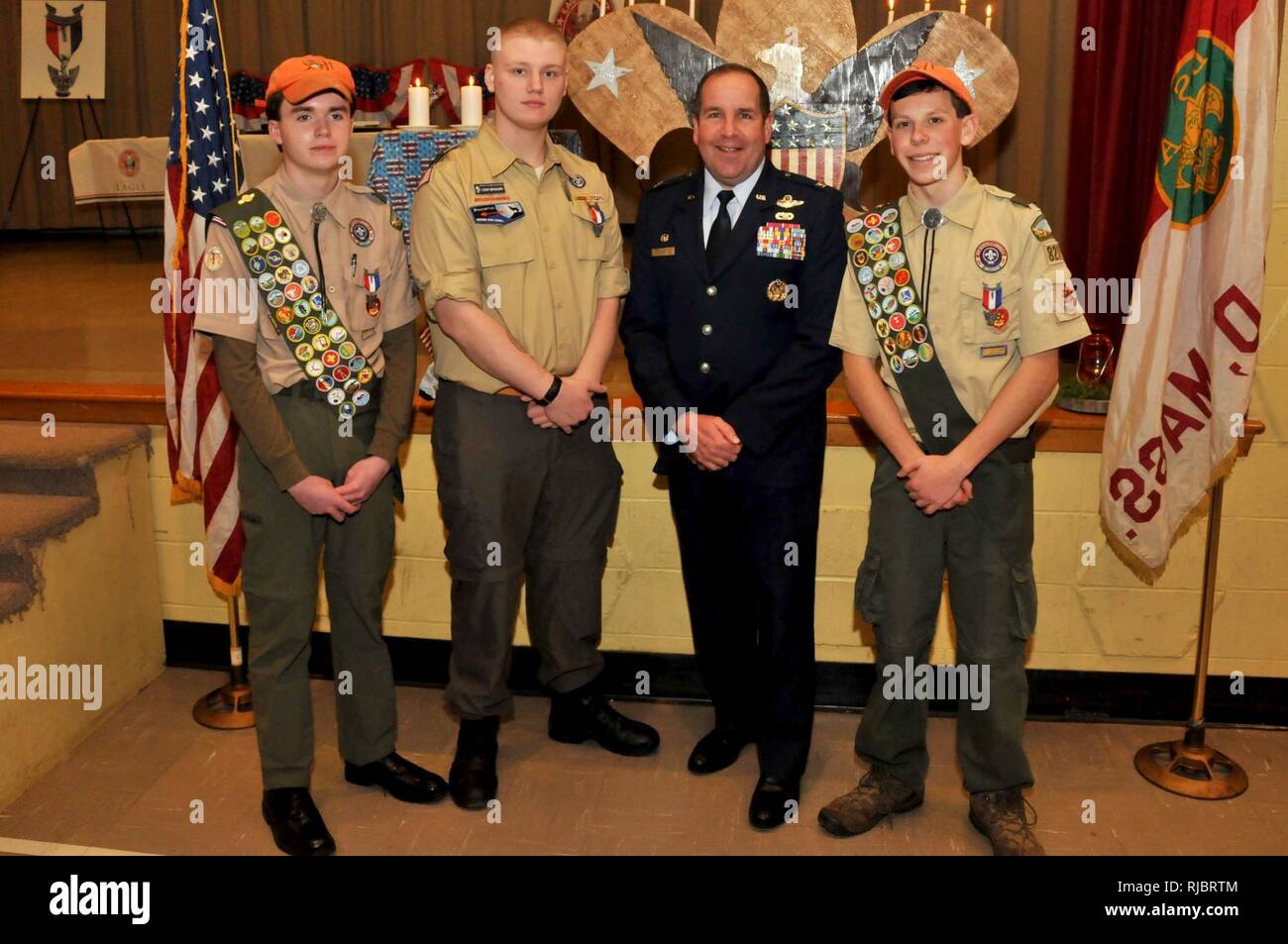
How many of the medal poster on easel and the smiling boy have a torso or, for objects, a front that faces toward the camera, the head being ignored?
2

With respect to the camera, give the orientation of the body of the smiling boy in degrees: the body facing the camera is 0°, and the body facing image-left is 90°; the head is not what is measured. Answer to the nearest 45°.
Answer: approximately 0°

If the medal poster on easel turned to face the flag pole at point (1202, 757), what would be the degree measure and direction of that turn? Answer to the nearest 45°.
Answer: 0° — it already faces it

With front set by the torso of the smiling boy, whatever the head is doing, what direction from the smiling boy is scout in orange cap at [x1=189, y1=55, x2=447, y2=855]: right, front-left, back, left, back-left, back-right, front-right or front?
right

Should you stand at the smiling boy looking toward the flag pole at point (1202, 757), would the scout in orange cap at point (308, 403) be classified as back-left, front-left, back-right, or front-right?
back-left

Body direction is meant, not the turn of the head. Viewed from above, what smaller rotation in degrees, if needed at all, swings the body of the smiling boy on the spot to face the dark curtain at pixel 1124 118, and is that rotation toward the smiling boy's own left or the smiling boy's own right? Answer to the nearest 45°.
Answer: approximately 180°

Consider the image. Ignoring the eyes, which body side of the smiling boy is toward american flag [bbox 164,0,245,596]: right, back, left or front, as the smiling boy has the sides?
right

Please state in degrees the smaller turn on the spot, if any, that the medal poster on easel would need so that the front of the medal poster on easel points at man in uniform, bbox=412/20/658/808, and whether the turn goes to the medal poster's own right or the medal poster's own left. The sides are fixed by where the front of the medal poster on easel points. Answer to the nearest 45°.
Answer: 0° — it already faces them

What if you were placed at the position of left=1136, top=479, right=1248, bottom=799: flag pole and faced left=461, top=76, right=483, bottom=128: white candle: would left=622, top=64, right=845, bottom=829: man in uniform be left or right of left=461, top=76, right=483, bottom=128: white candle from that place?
left

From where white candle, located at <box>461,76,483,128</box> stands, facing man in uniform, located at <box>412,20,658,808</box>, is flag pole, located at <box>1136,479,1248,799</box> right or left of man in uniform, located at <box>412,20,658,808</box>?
left
